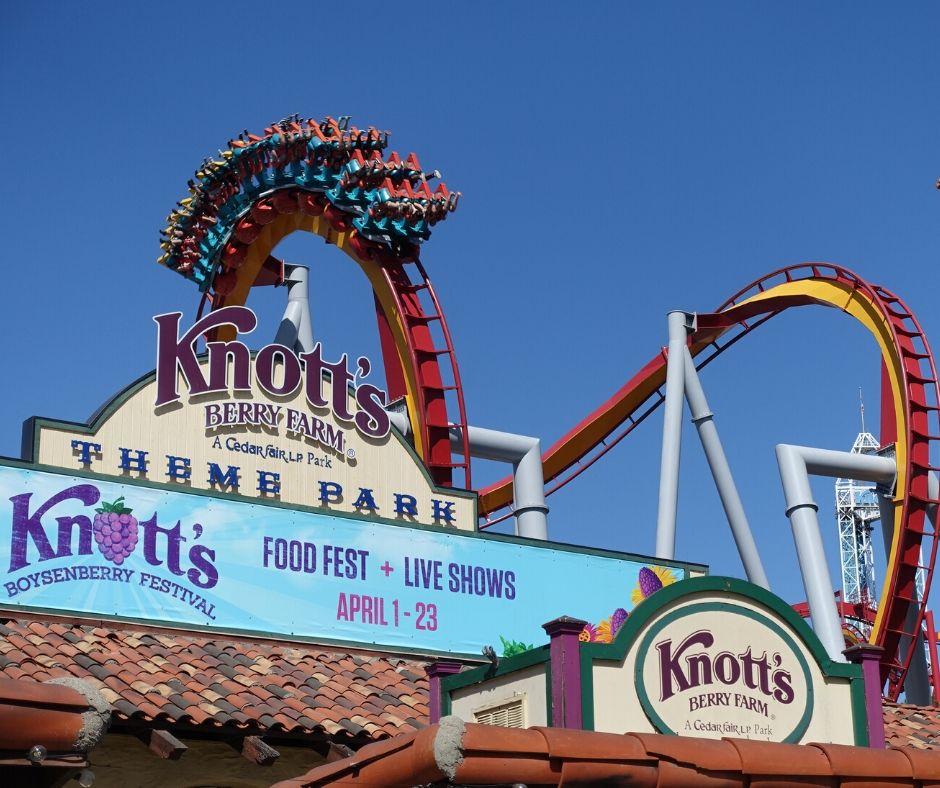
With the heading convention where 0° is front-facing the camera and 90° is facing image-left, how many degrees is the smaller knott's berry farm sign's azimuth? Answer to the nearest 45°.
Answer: approximately 315°

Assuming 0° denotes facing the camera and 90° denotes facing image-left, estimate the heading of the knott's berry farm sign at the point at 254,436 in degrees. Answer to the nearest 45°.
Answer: approximately 315°

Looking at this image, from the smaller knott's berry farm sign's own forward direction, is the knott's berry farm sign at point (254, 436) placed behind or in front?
behind

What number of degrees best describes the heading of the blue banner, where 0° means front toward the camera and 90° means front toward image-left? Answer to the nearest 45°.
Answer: approximately 315°

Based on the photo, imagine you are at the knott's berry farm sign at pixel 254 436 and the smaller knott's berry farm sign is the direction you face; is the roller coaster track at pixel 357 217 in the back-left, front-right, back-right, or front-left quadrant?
back-left

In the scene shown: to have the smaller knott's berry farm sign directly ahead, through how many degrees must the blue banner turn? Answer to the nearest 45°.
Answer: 0° — it already faces it

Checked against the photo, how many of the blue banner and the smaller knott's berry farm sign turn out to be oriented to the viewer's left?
0
